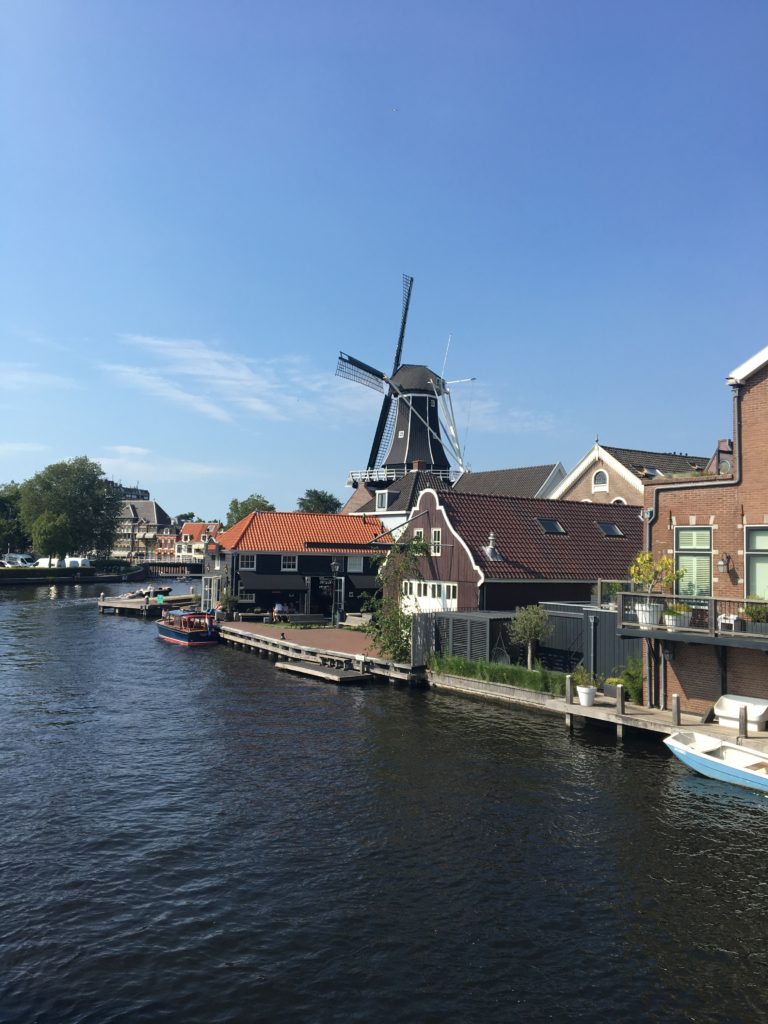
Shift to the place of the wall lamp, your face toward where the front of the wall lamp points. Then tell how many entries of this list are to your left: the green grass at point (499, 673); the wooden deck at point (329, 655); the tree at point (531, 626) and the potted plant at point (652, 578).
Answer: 0

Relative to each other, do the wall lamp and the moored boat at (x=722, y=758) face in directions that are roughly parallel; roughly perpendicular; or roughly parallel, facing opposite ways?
roughly perpendicular

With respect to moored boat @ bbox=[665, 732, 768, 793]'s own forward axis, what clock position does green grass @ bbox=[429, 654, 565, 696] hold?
The green grass is roughly at 12 o'clock from the moored boat.

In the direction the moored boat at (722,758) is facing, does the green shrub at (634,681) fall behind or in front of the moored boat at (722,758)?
in front

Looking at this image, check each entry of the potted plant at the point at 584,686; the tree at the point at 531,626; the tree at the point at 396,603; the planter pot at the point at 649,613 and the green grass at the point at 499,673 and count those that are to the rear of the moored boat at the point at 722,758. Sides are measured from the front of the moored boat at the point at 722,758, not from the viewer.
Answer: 0

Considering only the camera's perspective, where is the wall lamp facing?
facing the viewer and to the left of the viewer

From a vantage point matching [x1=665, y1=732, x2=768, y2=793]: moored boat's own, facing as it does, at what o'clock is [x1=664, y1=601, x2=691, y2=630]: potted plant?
The potted plant is roughly at 1 o'clock from the moored boat.

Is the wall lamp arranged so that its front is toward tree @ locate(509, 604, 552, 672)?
no

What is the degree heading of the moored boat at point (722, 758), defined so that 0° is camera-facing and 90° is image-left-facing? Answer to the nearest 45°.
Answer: approximately 135°

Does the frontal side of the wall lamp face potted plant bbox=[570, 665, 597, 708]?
no

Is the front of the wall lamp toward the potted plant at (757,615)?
no

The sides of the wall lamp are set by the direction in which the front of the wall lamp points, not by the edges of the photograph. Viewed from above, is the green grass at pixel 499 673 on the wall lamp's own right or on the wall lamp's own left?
on the wall lamp's own right

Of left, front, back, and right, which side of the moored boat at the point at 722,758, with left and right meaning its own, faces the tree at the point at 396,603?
front

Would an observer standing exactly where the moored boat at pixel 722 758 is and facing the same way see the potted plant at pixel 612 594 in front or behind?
in front

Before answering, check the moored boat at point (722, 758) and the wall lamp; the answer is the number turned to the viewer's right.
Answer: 0

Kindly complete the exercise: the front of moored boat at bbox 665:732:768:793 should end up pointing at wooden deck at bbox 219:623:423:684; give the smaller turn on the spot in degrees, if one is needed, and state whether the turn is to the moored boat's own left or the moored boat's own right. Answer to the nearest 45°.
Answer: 0° — it already faces it
